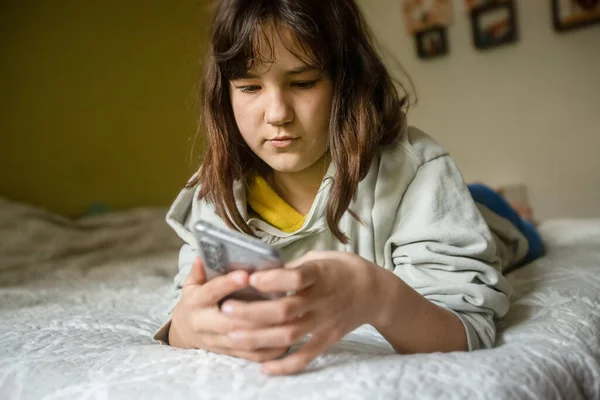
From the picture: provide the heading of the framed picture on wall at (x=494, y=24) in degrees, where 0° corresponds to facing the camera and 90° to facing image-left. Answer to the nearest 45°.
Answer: approximately 0°
